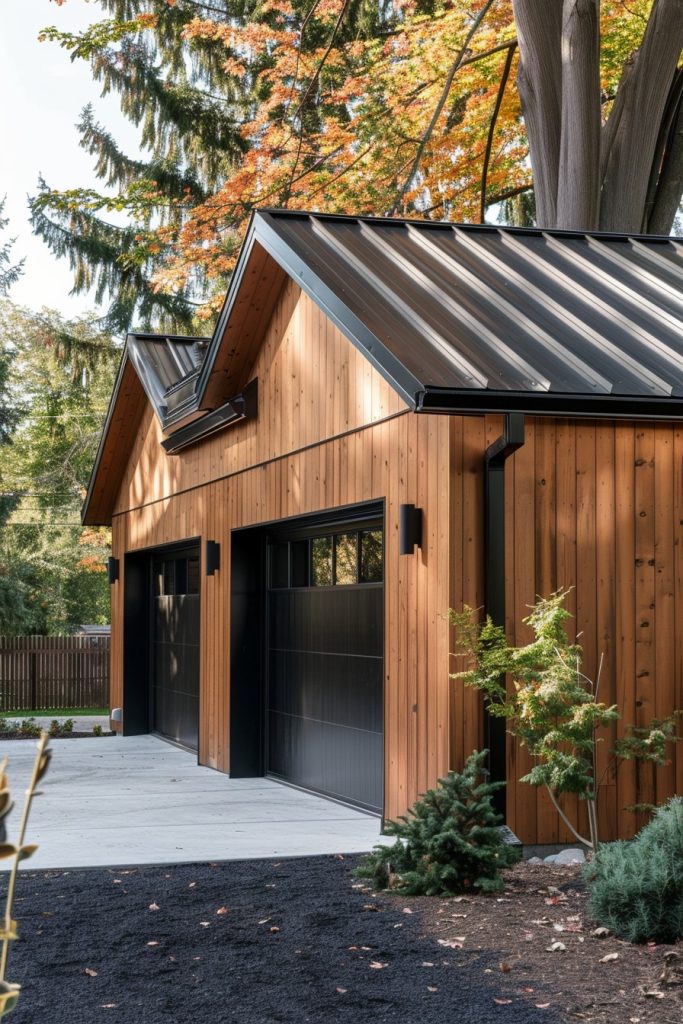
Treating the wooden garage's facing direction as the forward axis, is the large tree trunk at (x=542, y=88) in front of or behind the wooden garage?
behind

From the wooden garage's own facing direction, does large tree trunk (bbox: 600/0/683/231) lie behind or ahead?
behind

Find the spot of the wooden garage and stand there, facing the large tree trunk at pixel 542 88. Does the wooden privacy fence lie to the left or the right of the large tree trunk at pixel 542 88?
left

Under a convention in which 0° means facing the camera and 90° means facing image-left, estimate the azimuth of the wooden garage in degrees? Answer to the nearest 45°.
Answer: approximately 45°

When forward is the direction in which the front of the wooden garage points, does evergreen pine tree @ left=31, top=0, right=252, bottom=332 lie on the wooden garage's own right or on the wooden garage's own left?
on the wooden garage's own right

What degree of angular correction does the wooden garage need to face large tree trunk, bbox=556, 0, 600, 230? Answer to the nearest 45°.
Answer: approximately 135° to its right
